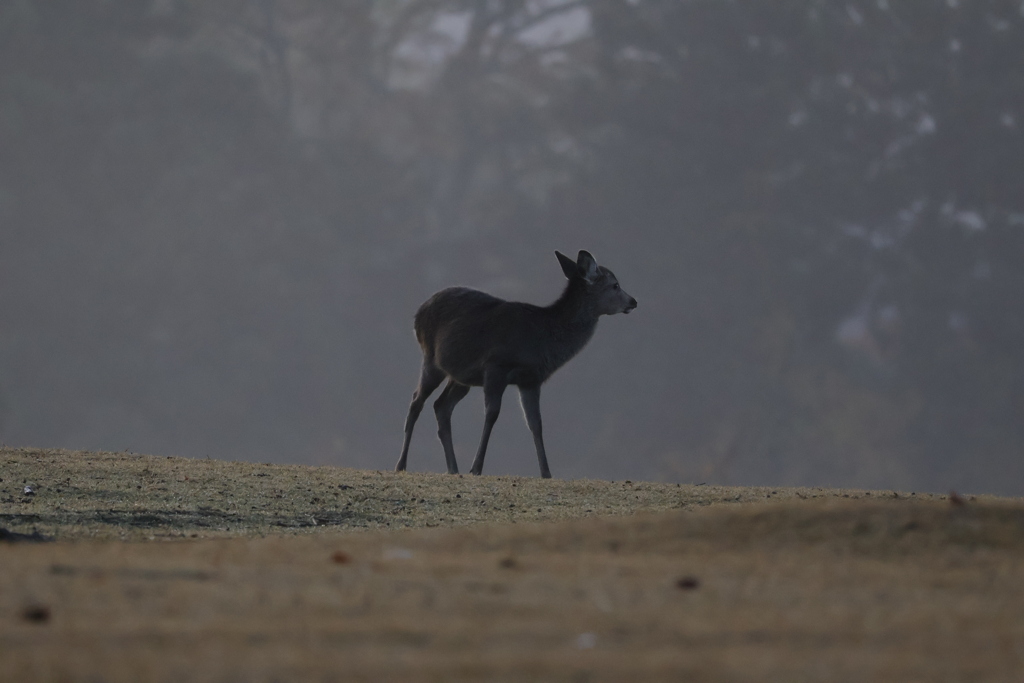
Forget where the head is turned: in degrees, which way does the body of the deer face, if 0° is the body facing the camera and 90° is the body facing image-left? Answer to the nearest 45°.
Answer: approximately 270°
